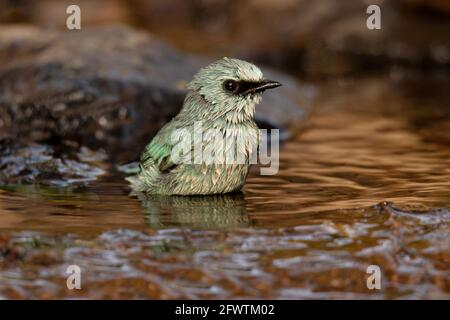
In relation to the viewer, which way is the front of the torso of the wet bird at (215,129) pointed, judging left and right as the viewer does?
facing to the right of the viewer
